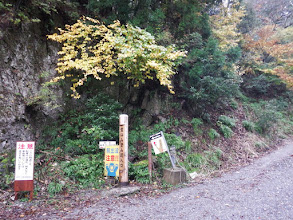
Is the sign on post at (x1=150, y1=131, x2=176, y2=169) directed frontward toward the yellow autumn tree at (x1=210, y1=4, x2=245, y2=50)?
no

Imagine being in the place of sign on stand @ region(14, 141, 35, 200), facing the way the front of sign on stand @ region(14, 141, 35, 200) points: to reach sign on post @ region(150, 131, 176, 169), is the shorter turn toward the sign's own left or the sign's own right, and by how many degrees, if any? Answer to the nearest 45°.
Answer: approximately 90° to the sign's own left

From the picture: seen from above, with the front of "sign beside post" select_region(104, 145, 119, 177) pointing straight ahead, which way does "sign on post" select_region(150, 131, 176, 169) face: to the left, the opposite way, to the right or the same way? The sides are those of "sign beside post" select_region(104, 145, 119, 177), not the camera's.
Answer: the same way

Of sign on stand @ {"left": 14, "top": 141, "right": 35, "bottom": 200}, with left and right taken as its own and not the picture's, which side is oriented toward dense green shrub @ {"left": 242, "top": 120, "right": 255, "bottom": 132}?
left

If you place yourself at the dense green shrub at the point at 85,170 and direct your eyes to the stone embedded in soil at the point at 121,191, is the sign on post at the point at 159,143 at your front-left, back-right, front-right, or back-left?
front-left

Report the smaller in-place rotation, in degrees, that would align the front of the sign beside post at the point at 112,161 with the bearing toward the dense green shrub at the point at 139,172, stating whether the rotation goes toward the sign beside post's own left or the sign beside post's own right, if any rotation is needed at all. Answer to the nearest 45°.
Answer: approximately 90° to the sign beside post's own left

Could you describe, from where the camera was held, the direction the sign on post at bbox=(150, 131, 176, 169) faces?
facing the viewer

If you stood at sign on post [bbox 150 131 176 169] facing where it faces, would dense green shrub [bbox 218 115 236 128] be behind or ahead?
behind

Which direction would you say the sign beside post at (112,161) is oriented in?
toward the camera

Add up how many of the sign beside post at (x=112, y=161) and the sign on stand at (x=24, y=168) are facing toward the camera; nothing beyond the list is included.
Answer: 2

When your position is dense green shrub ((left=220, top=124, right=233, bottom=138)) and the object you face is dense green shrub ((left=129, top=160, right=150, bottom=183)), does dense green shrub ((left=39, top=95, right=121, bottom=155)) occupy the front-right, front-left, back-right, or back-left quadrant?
front-right

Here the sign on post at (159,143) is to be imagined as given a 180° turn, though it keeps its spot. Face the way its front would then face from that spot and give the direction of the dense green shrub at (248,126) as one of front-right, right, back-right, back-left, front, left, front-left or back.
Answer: front-right

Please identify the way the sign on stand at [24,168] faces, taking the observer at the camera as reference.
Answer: facing the viewer

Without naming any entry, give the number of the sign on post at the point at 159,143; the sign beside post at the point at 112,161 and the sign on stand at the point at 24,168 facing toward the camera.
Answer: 3

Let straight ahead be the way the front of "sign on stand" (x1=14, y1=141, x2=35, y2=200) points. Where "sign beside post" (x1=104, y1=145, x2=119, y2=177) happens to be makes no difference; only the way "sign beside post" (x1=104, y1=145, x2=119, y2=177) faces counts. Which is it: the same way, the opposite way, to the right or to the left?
the same way

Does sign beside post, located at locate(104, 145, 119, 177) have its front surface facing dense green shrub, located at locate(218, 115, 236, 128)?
no
